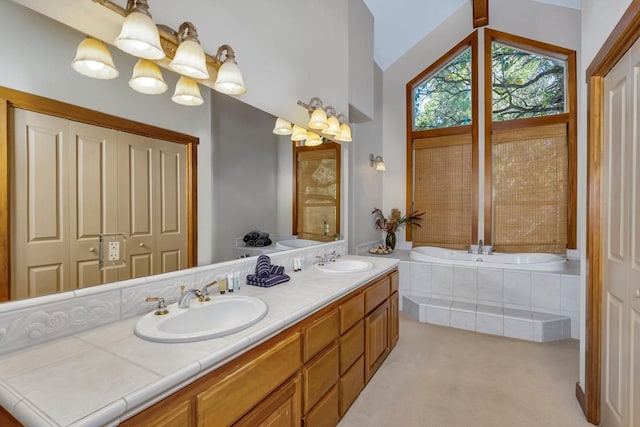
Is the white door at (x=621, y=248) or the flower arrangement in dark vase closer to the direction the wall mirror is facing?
the white door

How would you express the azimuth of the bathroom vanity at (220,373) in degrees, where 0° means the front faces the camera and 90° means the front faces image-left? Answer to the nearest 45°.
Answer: approximately 315°

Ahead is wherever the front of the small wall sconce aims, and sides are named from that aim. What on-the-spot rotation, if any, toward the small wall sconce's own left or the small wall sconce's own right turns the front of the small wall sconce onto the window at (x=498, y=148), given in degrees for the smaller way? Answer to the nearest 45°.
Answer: approximately 45° to the small wall sconce's own left

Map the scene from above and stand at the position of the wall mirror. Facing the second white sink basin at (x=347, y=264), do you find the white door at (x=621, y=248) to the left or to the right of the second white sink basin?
right

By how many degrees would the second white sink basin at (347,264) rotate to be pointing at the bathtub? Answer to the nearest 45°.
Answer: approximately 90° to its left

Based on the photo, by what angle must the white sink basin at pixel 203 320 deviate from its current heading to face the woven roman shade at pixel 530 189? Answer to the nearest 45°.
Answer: approximately 45° to its left

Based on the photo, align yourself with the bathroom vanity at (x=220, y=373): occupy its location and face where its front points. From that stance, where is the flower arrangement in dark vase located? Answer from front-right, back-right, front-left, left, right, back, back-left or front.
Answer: left
